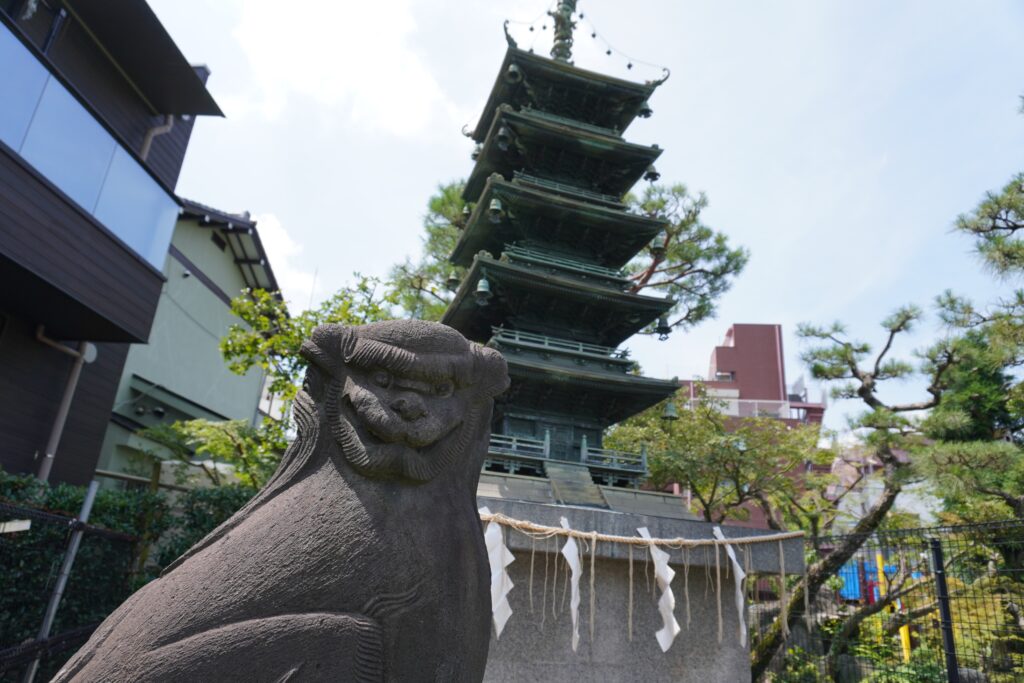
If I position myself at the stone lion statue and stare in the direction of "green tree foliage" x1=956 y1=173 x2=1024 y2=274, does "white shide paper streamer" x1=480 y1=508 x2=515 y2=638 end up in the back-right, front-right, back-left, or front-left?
front-left

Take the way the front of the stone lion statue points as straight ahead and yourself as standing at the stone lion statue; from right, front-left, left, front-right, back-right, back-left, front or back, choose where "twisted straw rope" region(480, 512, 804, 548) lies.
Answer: left

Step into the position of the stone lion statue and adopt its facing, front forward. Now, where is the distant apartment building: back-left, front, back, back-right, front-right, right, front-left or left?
left

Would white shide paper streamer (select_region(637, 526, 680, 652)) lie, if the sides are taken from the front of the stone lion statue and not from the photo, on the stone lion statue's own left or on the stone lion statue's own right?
on the stone lion statue's own left

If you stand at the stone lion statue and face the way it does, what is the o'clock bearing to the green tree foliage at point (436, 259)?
The green tree foliage is roughly at 8 o'clock from the stone lion statue.

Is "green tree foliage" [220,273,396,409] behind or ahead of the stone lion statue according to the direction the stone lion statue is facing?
behind

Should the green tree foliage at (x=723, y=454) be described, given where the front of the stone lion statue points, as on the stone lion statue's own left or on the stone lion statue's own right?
on the stone lion statue's own left

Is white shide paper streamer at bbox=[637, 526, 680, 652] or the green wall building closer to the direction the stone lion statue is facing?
the white shide paper streamer

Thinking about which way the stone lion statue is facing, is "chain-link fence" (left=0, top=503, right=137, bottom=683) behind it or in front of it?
behind

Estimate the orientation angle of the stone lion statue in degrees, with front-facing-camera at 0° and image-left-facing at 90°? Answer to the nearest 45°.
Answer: approximately 315°
